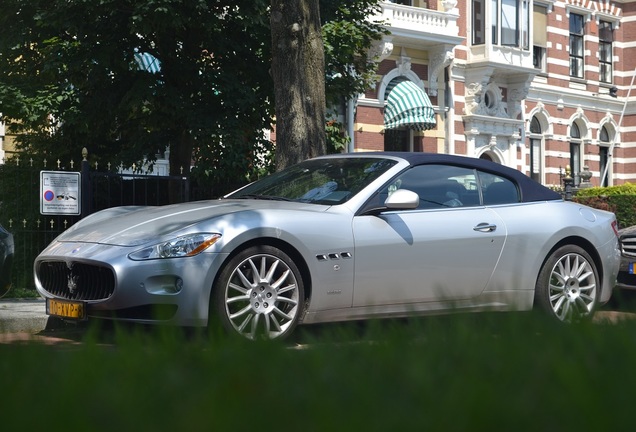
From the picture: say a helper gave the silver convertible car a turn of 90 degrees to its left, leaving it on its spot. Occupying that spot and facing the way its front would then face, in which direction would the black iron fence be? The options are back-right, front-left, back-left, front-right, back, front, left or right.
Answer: back

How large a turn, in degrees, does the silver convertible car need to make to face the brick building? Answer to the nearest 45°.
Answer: approximately 135° to its right

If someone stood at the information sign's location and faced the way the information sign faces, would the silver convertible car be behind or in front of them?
in front

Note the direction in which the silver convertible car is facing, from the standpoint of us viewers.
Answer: facing the viewer and to the left of the viewer

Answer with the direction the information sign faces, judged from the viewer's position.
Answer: facing the viewer

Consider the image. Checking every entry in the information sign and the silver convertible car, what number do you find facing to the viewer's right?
0
